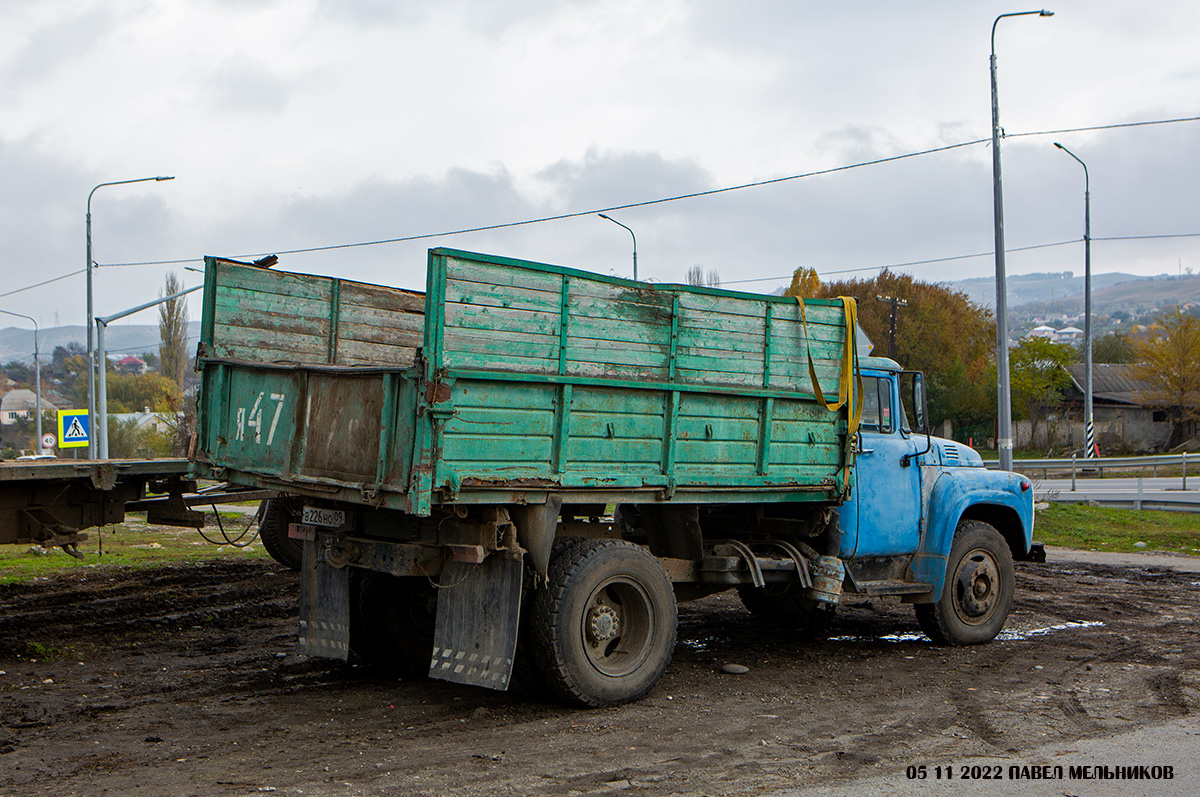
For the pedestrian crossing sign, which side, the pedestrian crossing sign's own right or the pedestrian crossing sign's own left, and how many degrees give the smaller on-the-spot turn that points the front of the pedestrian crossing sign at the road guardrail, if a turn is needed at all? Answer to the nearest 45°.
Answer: approximately 90° to the pedestrian crossing sign's own left

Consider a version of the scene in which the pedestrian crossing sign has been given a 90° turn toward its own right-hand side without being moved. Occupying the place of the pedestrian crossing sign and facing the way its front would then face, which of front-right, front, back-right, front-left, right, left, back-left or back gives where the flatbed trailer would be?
left

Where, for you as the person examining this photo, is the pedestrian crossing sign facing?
facing the viewer

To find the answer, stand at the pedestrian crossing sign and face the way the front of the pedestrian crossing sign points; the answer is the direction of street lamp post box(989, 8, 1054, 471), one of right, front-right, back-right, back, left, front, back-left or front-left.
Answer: front-left
